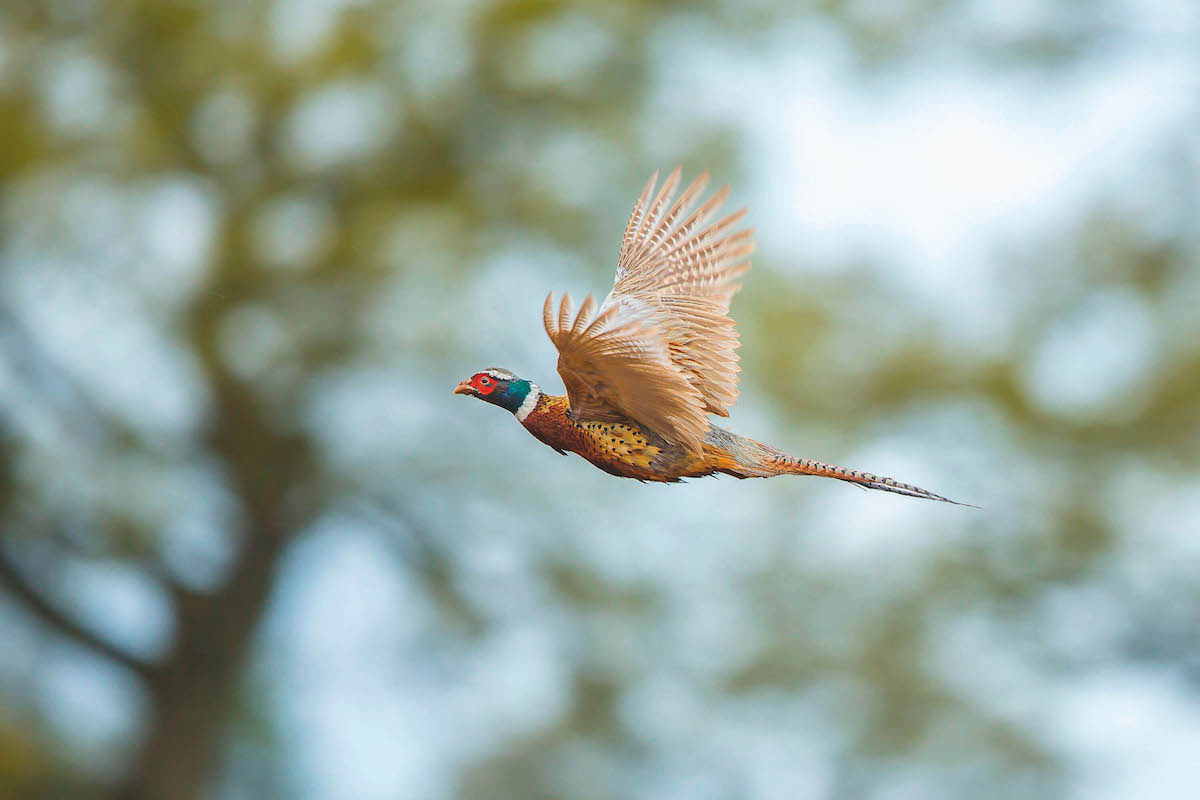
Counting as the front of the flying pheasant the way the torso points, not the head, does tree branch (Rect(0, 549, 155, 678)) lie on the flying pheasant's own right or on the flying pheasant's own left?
on the flying pheasant's own right

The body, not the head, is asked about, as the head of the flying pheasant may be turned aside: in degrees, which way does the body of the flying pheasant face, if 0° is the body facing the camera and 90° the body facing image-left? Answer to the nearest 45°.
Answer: approximately 90°
